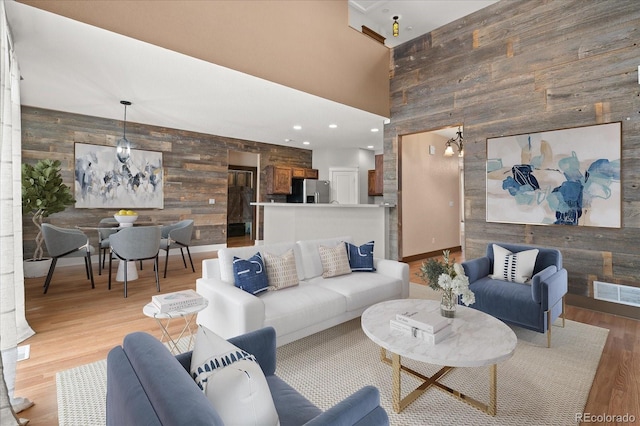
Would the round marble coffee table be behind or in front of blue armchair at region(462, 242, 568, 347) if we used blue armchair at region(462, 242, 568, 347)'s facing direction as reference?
in front

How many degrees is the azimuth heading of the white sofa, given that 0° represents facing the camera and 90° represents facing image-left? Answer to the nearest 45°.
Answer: approximately 315°

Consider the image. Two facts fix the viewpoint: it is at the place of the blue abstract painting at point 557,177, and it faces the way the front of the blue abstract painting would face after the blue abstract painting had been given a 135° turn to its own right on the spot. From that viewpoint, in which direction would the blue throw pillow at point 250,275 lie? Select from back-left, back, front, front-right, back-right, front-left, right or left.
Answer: back-left

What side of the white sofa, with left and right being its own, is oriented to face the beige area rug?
front

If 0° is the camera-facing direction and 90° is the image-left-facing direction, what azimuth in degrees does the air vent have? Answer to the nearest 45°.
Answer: approximately 45°

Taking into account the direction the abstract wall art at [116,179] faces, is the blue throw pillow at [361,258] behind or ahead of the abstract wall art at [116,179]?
ahead

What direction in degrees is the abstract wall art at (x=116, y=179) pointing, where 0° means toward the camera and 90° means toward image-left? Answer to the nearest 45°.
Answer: approximately 315°

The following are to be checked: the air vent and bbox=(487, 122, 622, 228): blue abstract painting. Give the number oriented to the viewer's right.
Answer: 0
